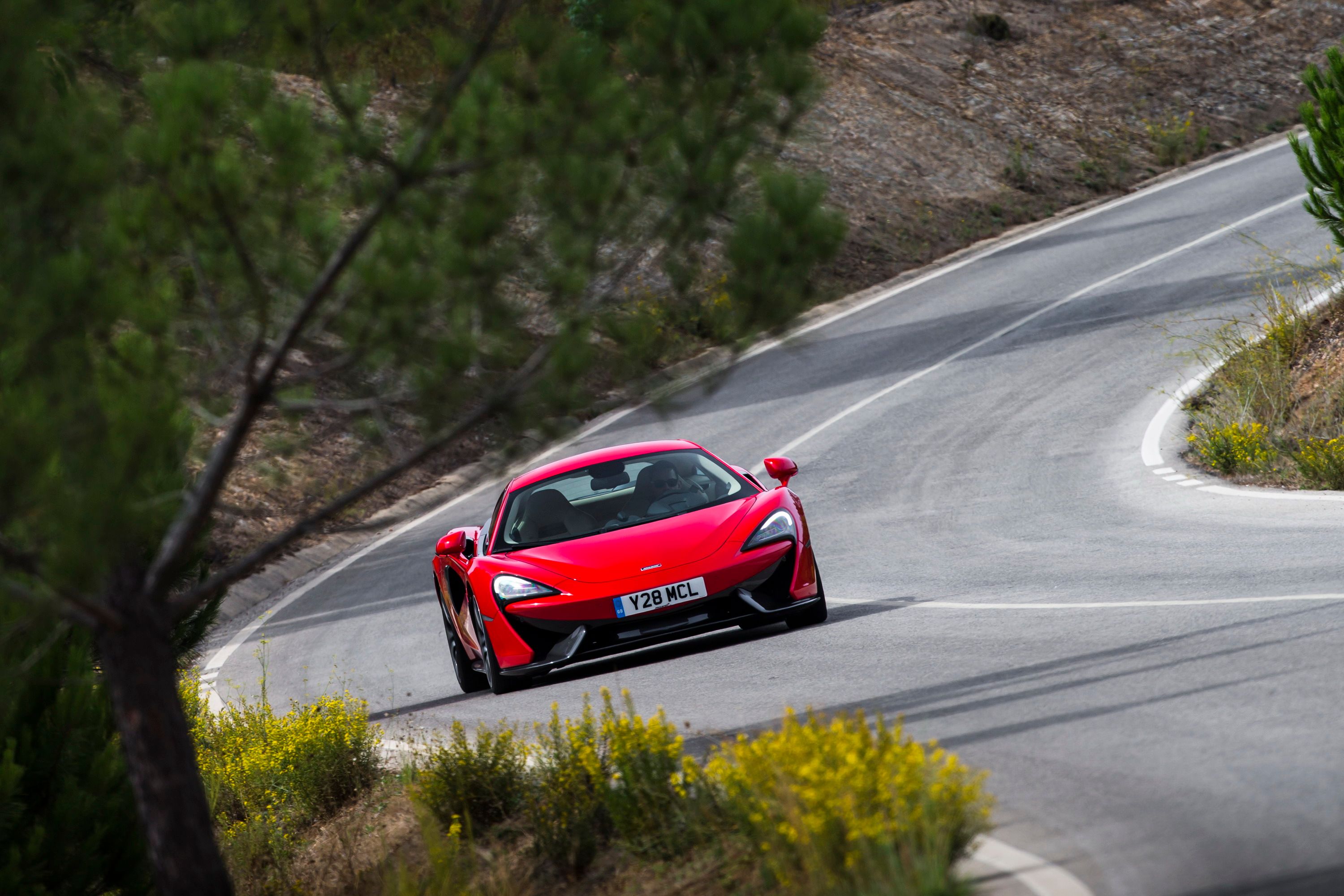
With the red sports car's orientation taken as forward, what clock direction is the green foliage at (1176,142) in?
The green foliage is roughly at 7 o'clock from the red sports car.

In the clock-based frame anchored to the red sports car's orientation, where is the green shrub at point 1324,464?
The green shrub is roughly at 8 o'clock from the red sports car.

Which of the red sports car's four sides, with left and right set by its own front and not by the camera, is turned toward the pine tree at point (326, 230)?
front

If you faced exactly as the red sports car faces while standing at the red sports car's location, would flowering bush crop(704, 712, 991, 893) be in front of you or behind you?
in front

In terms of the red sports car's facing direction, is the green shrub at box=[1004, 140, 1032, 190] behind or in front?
behind

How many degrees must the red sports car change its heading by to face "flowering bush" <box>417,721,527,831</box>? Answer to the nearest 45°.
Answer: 0° — it already faces it

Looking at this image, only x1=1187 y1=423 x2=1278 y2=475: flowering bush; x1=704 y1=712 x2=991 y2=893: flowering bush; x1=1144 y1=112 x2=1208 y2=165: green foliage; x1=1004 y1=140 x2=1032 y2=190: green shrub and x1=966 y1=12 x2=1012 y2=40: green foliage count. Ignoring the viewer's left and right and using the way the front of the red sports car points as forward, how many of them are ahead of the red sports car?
1

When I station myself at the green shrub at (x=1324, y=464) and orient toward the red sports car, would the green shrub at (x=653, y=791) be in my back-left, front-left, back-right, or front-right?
front-left

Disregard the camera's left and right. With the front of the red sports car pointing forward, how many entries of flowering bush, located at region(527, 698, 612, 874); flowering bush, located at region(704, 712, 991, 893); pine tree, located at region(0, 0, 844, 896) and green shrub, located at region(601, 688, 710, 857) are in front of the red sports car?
4

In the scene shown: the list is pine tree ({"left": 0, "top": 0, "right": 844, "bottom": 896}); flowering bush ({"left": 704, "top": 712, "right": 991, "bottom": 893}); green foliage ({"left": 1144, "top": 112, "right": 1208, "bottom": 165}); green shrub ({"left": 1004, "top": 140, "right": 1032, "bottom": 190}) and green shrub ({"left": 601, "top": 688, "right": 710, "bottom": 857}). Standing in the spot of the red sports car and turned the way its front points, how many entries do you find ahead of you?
3

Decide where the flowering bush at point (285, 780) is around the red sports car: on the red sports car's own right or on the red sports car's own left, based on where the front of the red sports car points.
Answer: on the red sports car's own right

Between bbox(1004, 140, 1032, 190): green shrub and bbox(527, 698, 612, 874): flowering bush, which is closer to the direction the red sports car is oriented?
the flowering bush

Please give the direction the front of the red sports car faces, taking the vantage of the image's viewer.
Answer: facing the viewer

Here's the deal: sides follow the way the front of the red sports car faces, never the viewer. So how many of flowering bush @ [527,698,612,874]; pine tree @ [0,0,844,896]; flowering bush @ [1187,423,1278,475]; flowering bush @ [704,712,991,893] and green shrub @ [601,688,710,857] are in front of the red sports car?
4

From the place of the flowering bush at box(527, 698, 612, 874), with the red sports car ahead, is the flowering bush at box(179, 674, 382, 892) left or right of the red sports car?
left

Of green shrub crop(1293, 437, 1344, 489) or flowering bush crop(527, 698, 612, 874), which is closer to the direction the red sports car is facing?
the flowering bush

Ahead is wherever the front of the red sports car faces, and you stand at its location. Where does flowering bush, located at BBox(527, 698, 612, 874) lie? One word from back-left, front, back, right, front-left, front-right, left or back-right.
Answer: front

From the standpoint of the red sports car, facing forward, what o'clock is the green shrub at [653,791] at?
The green shrub is roughly at 12 o'clock from the red sports car.

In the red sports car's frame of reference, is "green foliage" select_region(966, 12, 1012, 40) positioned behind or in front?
behind
